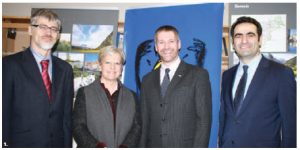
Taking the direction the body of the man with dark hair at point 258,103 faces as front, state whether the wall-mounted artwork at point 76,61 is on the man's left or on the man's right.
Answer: on the man's right

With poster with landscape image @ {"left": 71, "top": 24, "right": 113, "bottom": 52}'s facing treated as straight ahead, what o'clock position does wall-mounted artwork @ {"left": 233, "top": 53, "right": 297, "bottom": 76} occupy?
The wall-mounted artwork is roughly at 10 o'clock from the poster with landscape image.

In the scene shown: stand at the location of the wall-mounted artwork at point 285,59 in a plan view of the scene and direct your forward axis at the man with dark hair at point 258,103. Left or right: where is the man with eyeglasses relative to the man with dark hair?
right

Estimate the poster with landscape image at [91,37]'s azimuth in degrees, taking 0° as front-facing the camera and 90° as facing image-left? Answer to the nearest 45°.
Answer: approximately 0°

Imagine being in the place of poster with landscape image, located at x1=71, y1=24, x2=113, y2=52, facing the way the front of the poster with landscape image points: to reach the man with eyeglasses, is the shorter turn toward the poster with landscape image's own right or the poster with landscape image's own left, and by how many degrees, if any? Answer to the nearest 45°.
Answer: approximately 45° to the poster with landscape image's own right

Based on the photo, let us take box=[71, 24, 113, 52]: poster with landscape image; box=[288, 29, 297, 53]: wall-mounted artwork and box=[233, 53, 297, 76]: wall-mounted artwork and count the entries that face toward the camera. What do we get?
3

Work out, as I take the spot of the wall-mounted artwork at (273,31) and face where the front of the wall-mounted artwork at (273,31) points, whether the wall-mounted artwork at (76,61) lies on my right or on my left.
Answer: on my right

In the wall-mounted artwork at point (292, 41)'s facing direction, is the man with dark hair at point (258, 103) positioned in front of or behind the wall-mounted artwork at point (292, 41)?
in front

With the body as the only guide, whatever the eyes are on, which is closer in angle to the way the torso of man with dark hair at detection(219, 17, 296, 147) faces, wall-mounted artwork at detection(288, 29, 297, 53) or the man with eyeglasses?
the man with eyeglasses

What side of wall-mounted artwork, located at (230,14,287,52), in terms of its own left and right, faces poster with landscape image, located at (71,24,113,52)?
right
